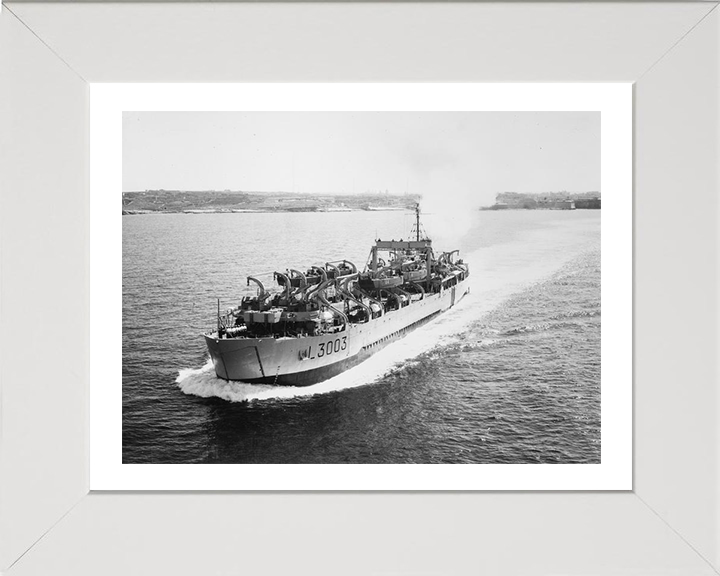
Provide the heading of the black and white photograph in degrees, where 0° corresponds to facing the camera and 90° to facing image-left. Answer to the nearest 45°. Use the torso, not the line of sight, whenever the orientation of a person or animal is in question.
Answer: approximately 0°
